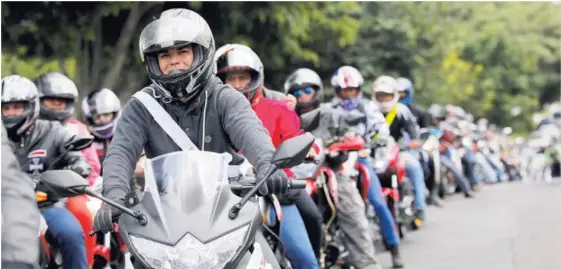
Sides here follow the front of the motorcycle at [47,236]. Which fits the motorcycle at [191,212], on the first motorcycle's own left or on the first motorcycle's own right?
on the first motorcycle's own left

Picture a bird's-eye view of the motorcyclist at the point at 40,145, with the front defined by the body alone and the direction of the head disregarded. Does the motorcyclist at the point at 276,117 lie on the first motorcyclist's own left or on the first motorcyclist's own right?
on the first motorcyclist's own left

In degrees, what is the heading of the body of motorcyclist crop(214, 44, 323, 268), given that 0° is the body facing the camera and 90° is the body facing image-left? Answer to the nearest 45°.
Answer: approximately 45°

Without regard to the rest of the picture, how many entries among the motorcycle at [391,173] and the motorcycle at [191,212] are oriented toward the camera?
2
